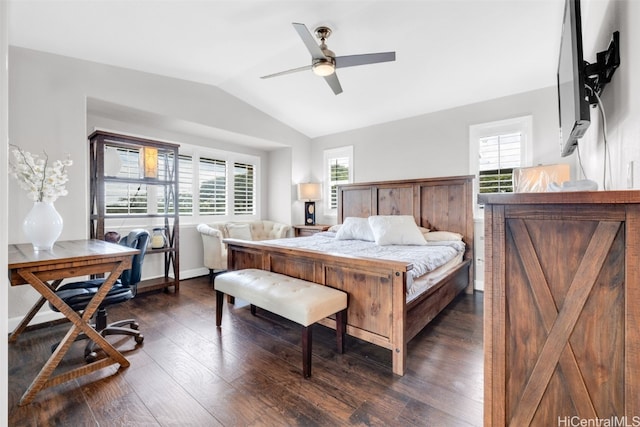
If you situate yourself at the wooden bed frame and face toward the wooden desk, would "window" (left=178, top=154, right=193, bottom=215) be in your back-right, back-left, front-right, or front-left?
front-right

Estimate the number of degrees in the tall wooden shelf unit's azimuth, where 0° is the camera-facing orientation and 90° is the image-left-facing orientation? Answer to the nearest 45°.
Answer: approximately 315°

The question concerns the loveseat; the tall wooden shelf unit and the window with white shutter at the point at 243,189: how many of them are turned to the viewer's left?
0

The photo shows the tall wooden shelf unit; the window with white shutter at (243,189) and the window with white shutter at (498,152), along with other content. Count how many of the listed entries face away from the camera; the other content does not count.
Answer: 0

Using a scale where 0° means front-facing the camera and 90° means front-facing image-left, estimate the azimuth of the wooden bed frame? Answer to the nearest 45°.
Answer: approximately 45°

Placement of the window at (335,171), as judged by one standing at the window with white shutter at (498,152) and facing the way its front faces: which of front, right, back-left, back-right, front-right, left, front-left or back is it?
front-right

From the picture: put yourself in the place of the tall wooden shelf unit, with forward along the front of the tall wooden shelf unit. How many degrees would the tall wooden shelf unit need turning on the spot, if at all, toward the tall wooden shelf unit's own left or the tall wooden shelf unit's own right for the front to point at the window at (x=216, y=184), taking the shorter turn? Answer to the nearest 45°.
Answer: approximately 90° to the tall wooden shelf unit's own left

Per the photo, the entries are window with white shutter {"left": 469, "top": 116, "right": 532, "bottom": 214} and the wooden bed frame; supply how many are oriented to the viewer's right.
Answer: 0

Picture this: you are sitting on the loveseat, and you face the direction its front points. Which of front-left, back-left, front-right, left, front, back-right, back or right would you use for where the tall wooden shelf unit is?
right

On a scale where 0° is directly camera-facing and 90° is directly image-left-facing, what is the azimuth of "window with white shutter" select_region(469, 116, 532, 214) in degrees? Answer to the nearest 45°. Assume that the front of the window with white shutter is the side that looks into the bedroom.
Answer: approximately 45°

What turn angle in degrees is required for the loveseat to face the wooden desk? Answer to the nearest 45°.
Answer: approximately 45° to its right

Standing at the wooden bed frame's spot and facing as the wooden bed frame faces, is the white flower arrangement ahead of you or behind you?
ahead

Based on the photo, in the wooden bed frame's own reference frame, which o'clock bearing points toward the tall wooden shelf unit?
The tall wooden shelf unit is roughly at 2 o'clock from the wooden bed frame.
